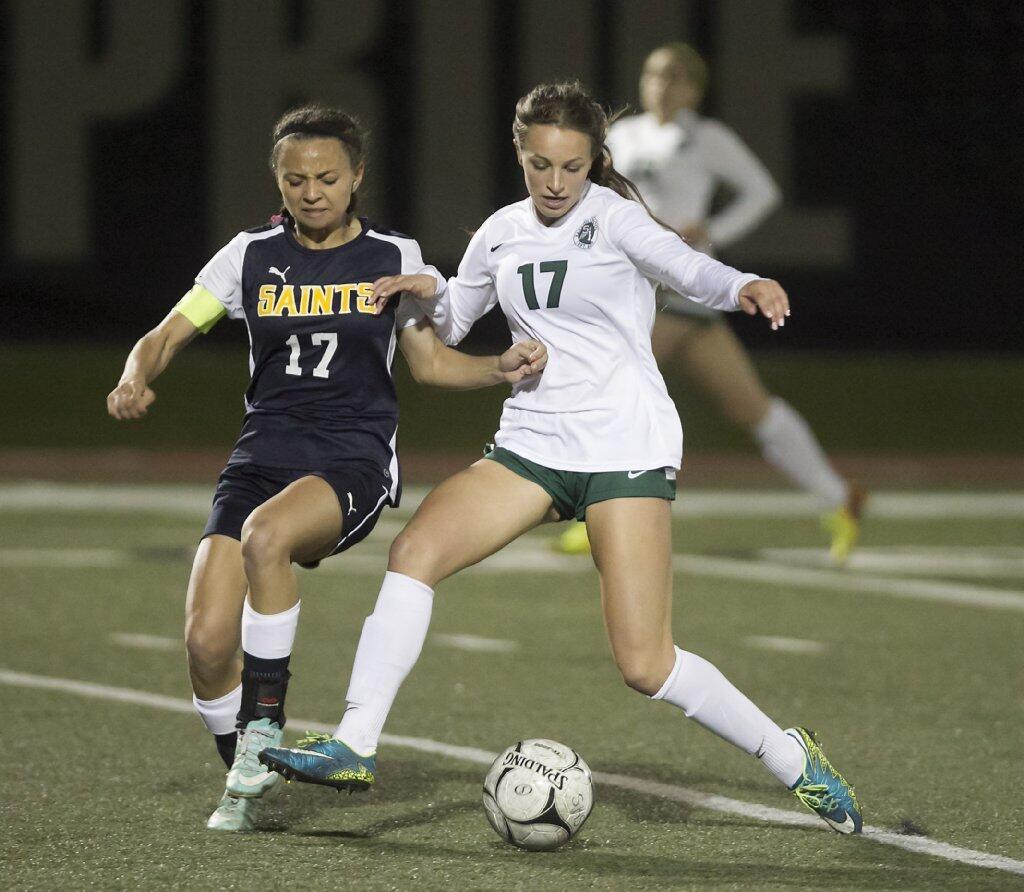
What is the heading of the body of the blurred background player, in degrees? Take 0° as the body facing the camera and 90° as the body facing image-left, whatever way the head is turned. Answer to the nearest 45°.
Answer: approximately 45°

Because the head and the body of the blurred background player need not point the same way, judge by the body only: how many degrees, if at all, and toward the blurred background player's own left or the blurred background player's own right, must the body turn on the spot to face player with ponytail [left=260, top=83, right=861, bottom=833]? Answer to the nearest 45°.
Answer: approximately 45° to the blurred background player's own left

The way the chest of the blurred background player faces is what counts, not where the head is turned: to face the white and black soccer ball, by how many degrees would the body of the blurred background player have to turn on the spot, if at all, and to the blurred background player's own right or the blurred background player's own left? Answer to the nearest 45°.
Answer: approximately 45° to the blurred background player's own left
